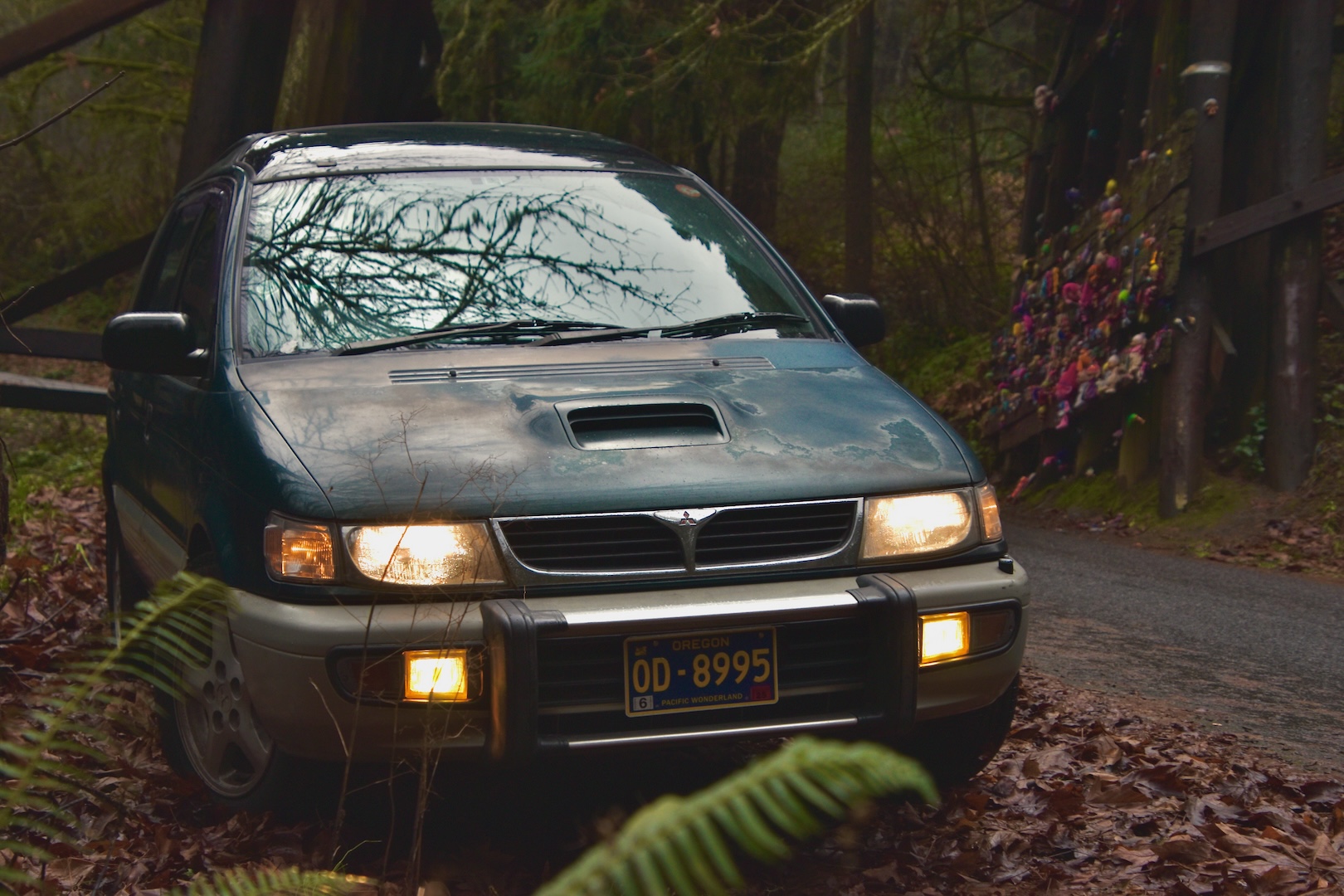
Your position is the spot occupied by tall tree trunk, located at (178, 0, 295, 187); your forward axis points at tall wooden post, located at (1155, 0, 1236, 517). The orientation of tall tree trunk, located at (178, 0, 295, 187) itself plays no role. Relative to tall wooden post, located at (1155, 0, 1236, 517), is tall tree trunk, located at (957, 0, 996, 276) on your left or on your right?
left

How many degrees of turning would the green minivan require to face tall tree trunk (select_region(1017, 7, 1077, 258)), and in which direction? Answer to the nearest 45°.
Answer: approximately 90° to its left

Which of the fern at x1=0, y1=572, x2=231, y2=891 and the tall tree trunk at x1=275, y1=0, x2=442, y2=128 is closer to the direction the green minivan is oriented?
the fern

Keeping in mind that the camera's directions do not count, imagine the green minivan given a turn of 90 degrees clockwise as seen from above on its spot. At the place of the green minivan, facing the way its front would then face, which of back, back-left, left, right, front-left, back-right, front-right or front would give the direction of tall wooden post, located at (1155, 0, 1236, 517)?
back

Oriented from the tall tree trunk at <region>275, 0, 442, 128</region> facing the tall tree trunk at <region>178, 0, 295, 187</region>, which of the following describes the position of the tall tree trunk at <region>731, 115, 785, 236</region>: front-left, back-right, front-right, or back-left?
back-right

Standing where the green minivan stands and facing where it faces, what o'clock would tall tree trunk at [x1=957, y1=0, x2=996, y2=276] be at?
The tall tree trunk is roughly at 8 o'clock from the green minivan.

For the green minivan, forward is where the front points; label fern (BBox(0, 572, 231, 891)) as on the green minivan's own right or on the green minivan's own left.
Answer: on the green minivan's own right

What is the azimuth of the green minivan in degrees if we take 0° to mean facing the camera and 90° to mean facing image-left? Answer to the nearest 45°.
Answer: approximately 315°

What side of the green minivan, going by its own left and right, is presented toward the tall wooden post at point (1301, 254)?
left

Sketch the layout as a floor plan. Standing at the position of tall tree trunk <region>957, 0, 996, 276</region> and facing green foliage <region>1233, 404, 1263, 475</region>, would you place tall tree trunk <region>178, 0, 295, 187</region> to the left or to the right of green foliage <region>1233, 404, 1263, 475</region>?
right

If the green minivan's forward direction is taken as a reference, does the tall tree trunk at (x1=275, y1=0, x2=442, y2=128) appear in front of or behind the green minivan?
behind

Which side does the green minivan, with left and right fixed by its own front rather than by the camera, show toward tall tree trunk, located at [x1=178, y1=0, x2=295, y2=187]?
back

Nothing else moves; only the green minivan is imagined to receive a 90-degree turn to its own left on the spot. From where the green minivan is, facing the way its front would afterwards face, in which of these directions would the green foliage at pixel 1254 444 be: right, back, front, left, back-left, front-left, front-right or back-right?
front

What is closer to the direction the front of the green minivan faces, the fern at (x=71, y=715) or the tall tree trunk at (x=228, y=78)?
the fern

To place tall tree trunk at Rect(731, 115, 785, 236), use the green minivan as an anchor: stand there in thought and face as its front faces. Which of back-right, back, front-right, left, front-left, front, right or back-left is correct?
back-left
